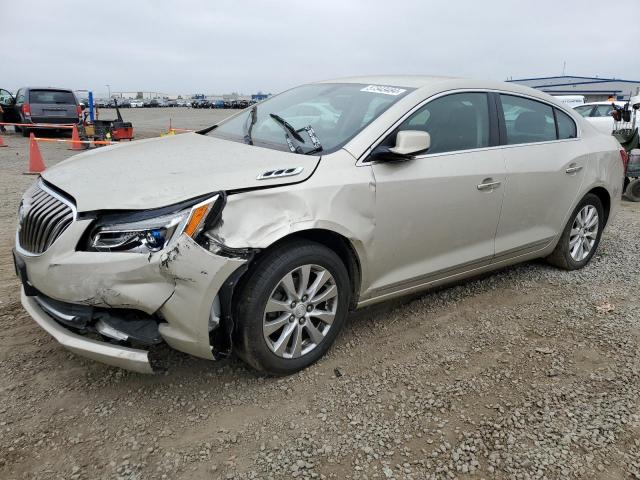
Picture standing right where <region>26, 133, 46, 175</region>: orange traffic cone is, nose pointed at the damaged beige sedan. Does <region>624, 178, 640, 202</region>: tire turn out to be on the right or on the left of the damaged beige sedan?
left

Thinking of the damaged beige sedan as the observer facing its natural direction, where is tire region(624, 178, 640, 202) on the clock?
The tire is roughly at 6 o'clock from the damaged beige sedan.

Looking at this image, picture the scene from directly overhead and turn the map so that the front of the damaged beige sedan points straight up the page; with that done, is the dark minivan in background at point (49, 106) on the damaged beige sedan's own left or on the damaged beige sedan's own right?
on the damaged beige sedan's own right

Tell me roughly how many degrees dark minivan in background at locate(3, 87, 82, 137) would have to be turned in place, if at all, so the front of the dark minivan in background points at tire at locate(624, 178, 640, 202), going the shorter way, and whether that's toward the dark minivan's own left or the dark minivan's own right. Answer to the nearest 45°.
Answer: approximately 135° to the dark minivan's own right

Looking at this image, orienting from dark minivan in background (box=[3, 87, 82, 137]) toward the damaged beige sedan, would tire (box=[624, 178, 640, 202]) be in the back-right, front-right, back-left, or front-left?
front-left

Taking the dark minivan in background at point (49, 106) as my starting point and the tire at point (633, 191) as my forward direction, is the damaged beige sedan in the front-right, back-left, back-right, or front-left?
front-right

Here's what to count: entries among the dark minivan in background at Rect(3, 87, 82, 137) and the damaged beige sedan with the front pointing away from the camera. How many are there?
1

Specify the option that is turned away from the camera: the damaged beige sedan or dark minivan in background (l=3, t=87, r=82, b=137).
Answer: the dark minivan in background

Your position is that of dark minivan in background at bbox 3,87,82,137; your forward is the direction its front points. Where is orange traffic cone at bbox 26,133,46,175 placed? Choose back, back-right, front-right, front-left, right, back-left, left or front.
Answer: back

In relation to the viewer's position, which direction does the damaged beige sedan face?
facing the viewer and to the left of the viewer

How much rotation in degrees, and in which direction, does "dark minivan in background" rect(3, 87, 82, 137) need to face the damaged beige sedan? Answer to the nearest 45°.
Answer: approximately 180°

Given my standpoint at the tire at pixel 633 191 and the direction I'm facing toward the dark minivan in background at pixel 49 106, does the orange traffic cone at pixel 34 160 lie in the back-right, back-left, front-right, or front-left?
front-left

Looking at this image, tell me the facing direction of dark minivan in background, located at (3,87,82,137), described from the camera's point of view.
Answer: facing away from the viewer

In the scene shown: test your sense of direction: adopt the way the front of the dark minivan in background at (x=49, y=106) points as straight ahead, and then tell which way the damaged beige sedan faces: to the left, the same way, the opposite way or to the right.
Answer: to the left
